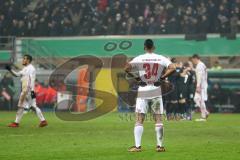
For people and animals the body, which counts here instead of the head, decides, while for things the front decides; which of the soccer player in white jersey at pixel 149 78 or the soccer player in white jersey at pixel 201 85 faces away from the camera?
the soccer player in white jersey at pixel 149 78

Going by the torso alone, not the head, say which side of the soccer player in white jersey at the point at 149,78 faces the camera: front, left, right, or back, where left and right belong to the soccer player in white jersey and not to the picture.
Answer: back

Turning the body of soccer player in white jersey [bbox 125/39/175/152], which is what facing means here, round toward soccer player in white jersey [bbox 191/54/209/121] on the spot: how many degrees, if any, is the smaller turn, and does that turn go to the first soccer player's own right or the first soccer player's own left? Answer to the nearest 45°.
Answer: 0° — they already face them
